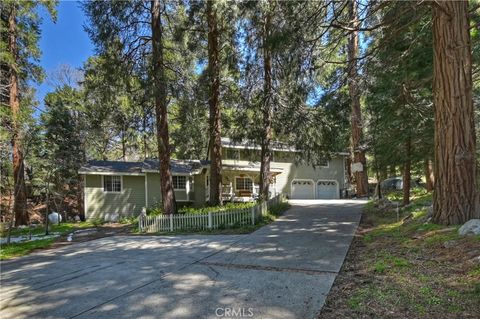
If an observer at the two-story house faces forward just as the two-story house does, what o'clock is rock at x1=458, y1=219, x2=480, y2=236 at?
The rock is roughly at 11 o'clock from the two-story house.

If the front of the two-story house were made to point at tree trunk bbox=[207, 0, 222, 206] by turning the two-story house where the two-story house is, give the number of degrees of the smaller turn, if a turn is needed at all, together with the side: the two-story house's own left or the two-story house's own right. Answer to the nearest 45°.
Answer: approximately 45° to the two-story house's own left

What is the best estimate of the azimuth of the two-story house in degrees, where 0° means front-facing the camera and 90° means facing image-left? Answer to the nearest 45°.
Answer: approximately 0°

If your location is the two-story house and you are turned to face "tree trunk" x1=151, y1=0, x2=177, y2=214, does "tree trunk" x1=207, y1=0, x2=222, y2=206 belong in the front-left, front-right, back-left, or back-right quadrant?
front-left

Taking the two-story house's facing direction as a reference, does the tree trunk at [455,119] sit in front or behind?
in front
